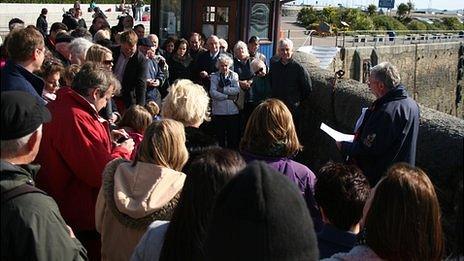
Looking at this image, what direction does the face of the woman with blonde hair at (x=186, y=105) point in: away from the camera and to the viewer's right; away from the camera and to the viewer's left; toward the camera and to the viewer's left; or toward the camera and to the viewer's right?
away from the camera and to the viewer's right

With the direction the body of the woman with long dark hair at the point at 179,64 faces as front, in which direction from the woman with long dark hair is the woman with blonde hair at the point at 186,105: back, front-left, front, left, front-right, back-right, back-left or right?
front

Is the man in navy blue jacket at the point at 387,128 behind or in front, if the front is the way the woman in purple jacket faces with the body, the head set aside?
in front

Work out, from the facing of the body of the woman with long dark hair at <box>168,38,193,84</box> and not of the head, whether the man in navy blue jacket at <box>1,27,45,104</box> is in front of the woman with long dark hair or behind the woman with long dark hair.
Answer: in front

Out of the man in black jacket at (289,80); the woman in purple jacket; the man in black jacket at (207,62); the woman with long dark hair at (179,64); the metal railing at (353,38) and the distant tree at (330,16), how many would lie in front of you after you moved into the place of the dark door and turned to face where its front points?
4

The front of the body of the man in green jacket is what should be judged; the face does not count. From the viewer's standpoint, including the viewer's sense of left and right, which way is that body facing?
facing away from the viewer and to the right of the viewer

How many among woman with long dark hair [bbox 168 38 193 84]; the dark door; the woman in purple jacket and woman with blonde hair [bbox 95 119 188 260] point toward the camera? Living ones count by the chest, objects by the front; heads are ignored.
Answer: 2

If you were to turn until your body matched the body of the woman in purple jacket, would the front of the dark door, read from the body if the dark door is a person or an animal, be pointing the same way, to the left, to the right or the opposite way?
the opposite way

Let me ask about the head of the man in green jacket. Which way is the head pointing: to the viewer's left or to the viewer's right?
to the viewer's right

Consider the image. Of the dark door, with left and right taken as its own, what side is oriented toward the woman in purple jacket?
front

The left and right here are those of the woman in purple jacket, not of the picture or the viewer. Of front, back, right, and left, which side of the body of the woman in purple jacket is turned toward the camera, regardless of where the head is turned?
back

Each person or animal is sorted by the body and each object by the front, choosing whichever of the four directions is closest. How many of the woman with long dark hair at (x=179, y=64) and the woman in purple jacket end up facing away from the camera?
1

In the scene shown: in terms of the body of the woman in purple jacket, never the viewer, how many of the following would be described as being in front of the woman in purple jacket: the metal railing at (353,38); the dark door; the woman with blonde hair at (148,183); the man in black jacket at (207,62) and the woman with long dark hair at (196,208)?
3

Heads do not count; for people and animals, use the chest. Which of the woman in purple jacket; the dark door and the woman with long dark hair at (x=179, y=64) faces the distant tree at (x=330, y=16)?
the woman in purple jacket

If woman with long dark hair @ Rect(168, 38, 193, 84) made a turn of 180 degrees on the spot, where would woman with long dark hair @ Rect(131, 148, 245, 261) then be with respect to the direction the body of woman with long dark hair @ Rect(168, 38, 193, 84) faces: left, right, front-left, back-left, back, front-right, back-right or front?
back

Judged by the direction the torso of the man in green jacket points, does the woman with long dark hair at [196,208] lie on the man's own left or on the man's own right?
on the man's own right

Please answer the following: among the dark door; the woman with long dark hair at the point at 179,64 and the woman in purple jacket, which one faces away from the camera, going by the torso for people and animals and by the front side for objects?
the woman in purple jacket

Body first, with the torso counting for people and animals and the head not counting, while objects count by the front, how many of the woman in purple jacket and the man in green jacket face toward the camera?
0

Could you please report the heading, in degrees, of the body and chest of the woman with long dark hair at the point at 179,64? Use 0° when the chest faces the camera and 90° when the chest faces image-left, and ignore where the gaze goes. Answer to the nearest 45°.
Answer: approximately 0°

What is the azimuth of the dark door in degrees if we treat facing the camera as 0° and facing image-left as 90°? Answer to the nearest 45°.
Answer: approximately 0°

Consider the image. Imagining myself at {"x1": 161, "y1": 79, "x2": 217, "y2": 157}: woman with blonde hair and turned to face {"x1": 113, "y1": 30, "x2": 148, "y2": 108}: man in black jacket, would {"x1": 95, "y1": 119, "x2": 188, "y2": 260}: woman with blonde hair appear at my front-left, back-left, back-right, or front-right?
back-left
